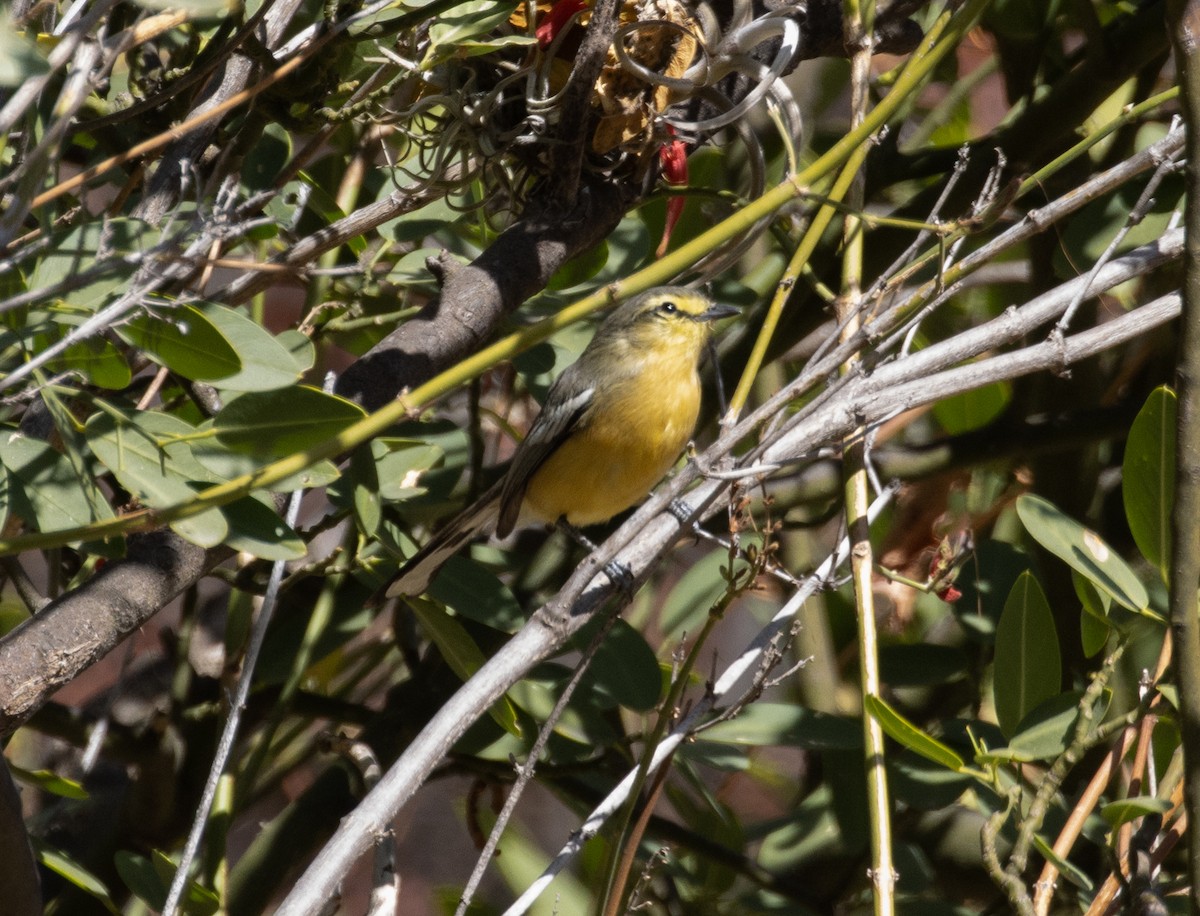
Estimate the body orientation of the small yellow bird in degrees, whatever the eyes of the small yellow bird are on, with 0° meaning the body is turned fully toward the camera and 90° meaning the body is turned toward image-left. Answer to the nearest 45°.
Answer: approximately 270°

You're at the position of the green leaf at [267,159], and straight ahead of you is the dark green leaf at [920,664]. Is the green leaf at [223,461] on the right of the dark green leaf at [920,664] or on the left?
right

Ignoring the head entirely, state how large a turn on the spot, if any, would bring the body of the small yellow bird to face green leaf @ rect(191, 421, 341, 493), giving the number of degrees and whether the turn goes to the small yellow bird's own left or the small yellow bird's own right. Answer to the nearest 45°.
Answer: approximately 90° to the small yellow bird's own right
